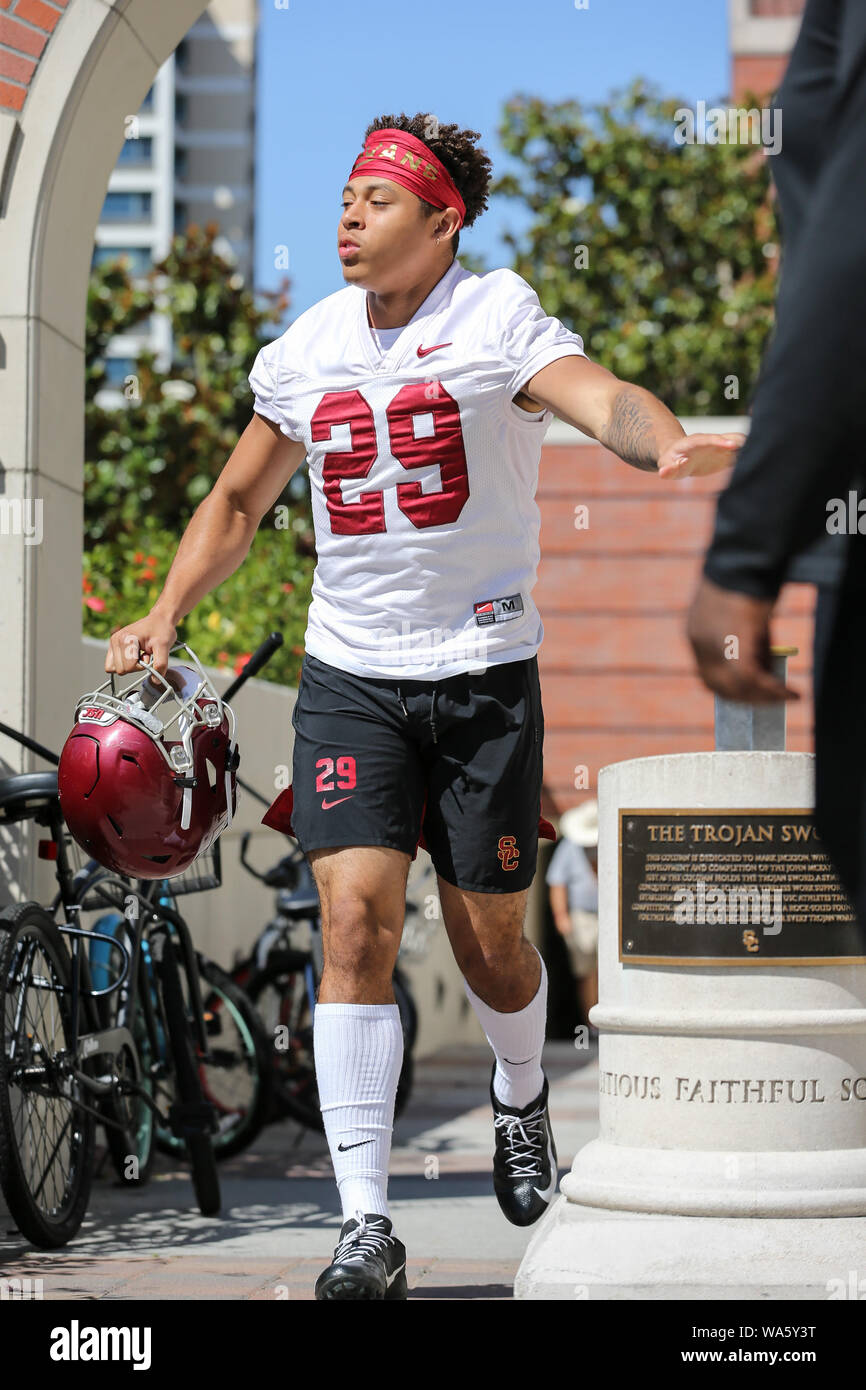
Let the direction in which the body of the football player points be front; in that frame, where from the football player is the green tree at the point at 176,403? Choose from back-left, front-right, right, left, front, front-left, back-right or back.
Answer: back

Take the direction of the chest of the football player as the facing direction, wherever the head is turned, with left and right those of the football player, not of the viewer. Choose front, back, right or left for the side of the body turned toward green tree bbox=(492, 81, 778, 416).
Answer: back

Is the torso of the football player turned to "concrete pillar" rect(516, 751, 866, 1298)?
no

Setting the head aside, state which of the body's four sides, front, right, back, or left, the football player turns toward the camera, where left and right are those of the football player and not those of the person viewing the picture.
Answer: front

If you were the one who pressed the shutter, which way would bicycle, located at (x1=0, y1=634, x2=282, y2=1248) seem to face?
facing away from the viewer and to the right of the viewer

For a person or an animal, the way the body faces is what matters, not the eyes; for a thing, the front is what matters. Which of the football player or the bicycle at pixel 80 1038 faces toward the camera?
the football player

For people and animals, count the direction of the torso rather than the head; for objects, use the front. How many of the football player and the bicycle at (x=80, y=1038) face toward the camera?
1

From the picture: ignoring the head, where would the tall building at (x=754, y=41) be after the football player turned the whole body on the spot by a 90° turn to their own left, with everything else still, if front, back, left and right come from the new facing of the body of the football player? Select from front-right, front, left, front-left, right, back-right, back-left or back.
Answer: left

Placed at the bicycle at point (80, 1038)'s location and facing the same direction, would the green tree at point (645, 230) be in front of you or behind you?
in front

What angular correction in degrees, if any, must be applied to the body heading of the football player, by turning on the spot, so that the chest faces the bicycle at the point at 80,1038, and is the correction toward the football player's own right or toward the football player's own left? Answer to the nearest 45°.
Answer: approximately 135° to the football player's own right
